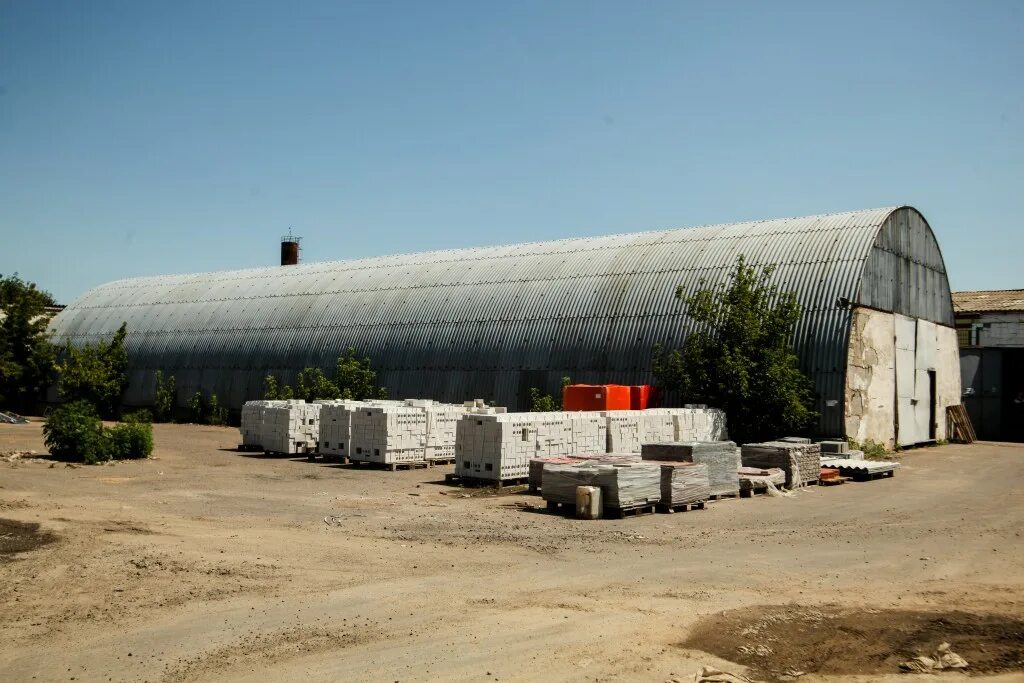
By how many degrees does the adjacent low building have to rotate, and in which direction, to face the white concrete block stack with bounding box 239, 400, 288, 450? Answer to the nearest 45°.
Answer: approximately 45° to its right

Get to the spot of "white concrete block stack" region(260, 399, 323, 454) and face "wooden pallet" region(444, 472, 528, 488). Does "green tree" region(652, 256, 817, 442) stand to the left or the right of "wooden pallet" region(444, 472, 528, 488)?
left

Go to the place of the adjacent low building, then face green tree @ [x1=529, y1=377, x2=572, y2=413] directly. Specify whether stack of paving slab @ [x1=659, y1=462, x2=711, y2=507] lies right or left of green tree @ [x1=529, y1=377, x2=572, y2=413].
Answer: left

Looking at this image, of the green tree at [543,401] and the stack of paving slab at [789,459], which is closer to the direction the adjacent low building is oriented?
the stack of paving slab

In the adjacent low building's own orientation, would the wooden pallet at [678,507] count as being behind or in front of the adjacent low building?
in front

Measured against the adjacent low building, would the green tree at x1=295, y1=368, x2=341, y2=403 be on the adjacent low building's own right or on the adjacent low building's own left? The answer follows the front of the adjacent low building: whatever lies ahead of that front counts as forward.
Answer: on the adjacent low building's own right

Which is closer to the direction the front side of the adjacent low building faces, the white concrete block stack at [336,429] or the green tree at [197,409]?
the white concrete block stack

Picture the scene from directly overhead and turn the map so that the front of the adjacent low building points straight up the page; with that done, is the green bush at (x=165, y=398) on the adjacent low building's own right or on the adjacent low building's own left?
on the adjacent low building's own right

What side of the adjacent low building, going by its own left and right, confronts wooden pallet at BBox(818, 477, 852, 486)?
front

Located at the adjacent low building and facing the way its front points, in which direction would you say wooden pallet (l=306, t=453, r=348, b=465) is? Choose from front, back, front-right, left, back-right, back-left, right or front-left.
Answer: front-right

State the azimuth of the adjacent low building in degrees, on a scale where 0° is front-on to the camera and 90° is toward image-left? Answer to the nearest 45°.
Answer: approximately 0°

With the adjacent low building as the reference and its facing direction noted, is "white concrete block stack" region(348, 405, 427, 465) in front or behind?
in front

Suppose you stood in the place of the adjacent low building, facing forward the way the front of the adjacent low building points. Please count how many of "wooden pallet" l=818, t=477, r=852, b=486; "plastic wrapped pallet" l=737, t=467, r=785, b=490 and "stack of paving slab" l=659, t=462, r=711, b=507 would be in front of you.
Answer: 3

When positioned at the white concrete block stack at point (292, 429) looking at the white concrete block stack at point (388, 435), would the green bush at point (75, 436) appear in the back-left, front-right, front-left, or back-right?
back-right

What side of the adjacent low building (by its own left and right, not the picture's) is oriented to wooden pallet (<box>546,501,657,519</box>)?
front

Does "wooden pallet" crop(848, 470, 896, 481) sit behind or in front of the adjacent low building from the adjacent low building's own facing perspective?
in front
